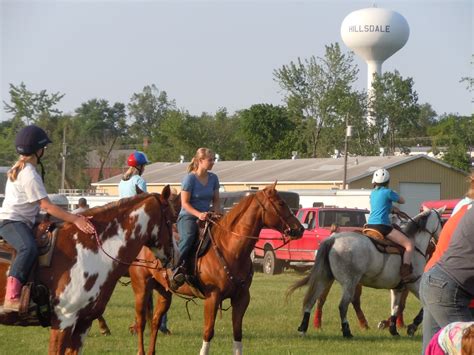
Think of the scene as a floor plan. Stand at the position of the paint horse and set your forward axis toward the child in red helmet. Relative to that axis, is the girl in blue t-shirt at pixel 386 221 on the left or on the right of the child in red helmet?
right

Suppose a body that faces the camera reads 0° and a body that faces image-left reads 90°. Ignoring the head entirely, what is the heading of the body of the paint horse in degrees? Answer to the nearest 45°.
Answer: approximately 270°

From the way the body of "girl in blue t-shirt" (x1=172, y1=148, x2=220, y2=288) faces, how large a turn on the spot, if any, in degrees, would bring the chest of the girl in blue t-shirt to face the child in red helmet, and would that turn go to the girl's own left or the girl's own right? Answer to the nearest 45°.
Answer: approximately 180°

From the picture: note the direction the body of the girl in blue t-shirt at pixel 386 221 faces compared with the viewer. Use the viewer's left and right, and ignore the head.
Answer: facing away from the viewer and to the right of the viewer
